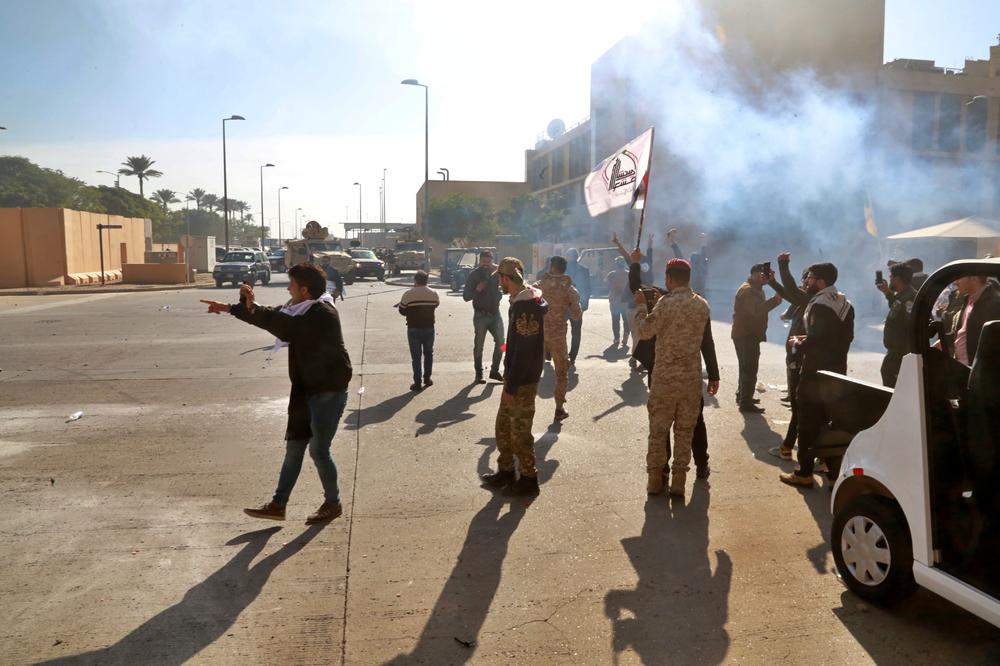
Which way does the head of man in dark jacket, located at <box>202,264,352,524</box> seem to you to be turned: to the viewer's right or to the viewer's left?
to the viewer's left

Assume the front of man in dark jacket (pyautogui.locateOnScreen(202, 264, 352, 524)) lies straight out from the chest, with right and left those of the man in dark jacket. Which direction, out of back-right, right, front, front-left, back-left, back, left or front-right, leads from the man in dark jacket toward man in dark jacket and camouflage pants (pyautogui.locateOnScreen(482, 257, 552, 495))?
back

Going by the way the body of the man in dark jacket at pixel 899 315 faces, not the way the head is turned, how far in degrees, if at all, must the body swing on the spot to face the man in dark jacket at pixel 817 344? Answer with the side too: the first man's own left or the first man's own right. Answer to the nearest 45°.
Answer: approximately 90° to the first man's own left

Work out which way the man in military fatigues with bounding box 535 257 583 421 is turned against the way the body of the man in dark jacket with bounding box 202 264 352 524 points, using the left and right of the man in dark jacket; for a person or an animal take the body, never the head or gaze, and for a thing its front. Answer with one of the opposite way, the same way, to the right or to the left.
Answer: to the right

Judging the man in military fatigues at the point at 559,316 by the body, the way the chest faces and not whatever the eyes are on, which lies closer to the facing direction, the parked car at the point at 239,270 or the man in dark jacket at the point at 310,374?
the parked car

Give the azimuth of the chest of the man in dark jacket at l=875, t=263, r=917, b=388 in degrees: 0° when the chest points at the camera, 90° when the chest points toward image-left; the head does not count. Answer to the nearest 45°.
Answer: approximately 90°

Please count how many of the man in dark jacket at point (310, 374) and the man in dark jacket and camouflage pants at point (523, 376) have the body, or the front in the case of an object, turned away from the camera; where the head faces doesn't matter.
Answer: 0

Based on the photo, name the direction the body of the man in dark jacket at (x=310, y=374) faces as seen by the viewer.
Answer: to the viewer's left

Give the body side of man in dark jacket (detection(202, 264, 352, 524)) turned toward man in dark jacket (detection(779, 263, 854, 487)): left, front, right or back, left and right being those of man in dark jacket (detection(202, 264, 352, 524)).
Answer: back

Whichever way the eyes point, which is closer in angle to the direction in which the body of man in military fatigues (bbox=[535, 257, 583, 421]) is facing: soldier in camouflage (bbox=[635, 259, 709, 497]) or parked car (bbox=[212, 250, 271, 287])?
the parked car

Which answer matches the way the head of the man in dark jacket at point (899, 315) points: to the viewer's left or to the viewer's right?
to the viewer's left

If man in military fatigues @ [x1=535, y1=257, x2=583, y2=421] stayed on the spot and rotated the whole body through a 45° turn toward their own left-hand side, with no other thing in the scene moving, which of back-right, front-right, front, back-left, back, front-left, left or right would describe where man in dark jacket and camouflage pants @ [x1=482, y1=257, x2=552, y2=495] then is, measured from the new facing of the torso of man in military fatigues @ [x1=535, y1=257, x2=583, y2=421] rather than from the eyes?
back-left

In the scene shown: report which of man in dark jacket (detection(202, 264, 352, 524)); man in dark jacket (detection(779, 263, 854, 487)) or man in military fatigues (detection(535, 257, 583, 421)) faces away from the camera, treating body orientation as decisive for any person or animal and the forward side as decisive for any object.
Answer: the man in military fatigues
